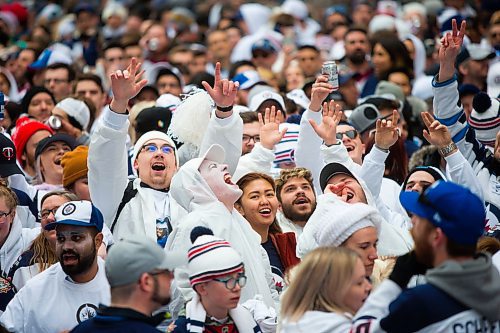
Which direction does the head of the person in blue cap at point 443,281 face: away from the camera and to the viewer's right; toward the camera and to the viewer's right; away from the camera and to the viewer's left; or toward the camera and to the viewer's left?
away from the camera and to the viewer's left

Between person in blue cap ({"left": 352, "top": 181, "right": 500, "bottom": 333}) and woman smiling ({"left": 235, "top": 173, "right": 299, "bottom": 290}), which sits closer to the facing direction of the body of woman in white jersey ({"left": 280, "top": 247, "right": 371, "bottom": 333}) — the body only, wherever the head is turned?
the person in blue cap

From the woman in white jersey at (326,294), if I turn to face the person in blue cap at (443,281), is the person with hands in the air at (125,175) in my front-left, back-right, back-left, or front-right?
back-left

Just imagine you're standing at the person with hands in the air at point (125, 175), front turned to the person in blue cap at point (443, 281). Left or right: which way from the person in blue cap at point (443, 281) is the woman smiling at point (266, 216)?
left
